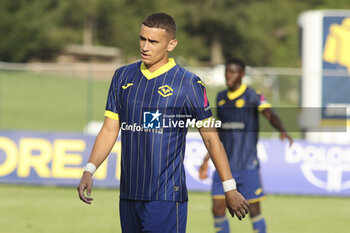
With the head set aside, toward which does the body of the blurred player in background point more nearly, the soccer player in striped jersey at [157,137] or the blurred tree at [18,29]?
the soccer player in striped jersey

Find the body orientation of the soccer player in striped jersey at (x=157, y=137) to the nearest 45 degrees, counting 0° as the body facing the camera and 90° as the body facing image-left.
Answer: approximately 45°

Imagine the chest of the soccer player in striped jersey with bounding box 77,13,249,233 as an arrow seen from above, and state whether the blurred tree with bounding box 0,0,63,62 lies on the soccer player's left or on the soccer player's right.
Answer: on the soccer player's right

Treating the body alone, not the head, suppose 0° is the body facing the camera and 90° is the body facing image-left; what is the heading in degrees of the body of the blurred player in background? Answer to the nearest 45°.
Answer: approximately 45°
